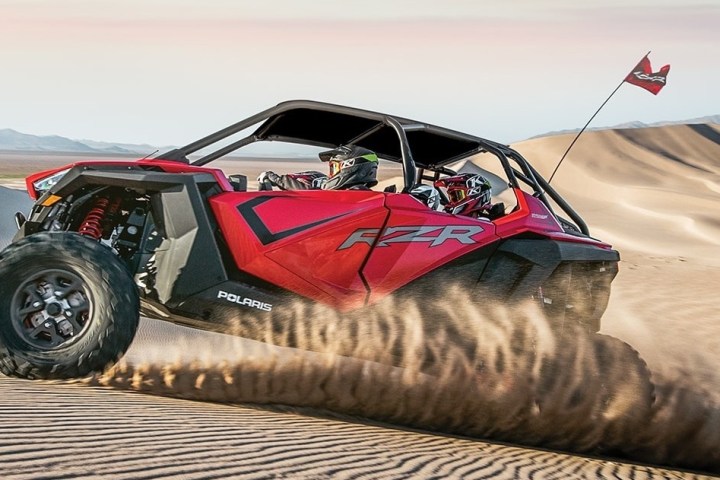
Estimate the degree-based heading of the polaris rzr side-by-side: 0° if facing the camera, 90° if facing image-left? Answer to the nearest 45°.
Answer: approximately 90°
